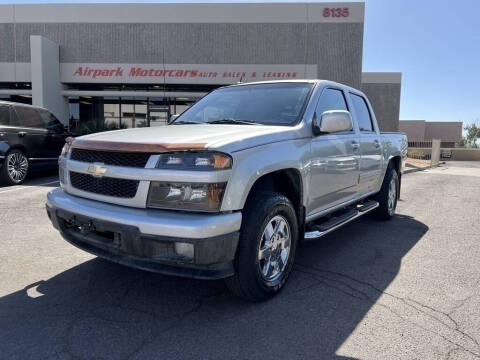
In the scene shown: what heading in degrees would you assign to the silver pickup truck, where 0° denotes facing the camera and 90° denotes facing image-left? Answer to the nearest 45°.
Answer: approximately 45°

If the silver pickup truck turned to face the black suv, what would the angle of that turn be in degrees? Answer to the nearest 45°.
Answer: approximately 90° to its right
